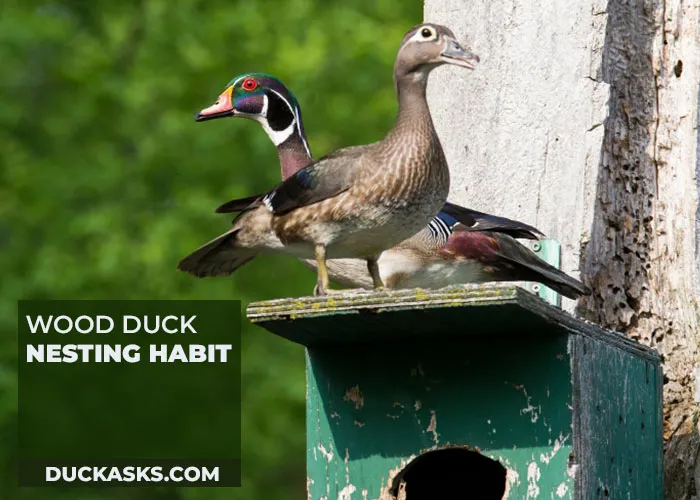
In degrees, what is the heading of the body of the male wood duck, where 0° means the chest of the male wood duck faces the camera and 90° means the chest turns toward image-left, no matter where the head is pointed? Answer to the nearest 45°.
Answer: approximately 90°

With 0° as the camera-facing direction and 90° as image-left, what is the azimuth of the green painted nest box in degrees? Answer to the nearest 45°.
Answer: approximately 45°

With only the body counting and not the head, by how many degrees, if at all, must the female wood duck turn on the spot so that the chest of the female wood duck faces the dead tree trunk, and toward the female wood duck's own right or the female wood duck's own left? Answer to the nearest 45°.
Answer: approximately 45° to the female wood duck's own left

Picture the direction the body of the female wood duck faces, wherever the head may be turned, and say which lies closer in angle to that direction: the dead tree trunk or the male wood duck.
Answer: the dead tree trunk

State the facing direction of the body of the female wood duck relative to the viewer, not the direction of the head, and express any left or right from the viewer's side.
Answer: facing to the right of the viewer

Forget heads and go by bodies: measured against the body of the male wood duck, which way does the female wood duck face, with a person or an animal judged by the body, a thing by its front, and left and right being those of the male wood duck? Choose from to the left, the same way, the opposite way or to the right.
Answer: the opposite way

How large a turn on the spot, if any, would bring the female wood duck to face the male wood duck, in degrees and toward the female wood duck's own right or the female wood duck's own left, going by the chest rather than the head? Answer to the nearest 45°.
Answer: approximately 90° to the female wood duck's own left

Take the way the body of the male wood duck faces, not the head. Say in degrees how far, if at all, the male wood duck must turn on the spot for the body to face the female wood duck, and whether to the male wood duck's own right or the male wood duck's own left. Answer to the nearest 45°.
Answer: approximately 90° to the male wood duck's own left
